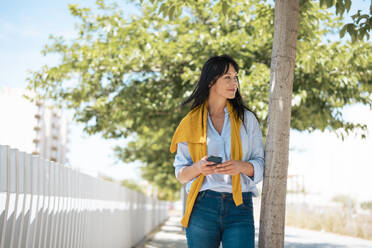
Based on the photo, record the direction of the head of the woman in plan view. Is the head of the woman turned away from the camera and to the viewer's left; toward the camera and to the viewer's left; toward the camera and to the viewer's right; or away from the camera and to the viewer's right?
toward the camera and to the viewer's right

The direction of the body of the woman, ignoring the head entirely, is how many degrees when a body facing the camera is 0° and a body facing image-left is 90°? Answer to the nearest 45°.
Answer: approximately 0°
